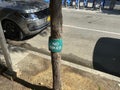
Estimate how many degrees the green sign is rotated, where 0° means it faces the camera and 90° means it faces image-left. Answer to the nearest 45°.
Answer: approximately 0°

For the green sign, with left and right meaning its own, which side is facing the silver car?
back
